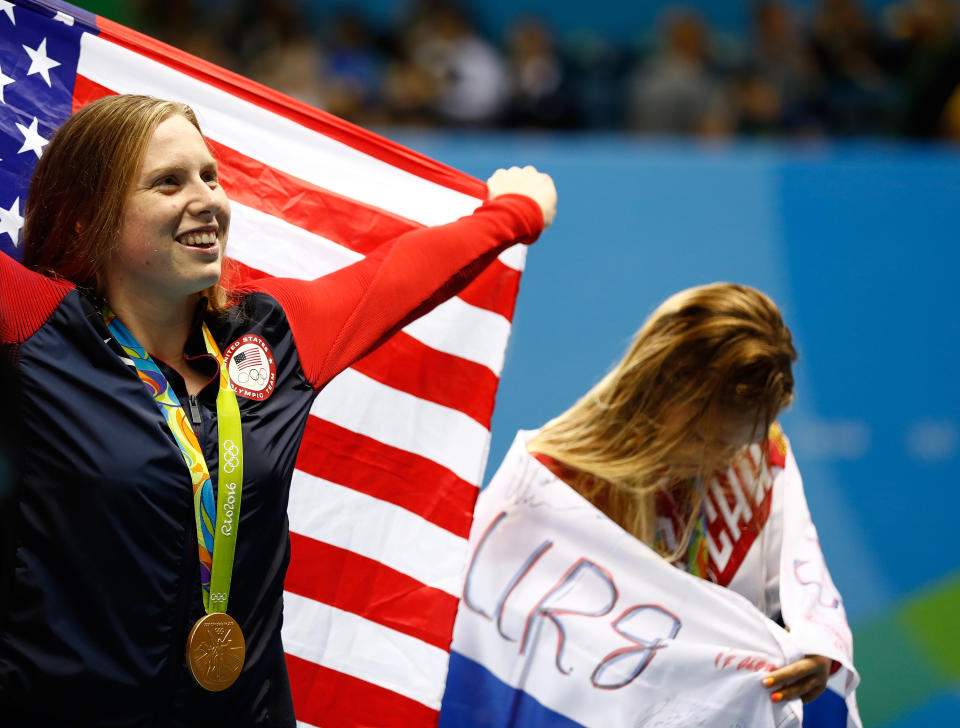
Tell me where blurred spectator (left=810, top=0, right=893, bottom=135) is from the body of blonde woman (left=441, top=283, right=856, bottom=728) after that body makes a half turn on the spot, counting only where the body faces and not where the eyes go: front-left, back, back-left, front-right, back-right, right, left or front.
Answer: front-right

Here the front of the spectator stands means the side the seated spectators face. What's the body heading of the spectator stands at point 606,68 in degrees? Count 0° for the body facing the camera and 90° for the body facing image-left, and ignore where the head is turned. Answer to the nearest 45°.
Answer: approximately 0°

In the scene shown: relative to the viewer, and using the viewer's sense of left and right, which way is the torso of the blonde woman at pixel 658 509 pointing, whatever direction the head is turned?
facing the viewer and to the right of the viewer

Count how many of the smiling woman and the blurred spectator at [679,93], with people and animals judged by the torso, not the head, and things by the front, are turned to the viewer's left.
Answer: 0

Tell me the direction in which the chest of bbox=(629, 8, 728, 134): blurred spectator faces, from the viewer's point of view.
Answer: toward the camera

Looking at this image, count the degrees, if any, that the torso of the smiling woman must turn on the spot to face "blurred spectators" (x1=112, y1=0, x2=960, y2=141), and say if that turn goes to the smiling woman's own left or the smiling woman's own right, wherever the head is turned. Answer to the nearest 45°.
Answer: approximately 135° to the smiling woman's own left

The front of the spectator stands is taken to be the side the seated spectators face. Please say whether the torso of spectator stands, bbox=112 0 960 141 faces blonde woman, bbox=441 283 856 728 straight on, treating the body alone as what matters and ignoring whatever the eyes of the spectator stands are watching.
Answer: yes

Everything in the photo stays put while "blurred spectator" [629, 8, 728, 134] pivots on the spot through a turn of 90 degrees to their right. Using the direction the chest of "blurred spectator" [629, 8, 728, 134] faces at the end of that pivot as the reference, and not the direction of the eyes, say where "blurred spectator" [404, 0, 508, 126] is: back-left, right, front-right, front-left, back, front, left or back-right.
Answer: front

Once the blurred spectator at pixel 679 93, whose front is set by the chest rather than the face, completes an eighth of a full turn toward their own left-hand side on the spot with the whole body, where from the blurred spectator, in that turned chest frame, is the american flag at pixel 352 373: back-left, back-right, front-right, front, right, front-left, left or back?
front-right

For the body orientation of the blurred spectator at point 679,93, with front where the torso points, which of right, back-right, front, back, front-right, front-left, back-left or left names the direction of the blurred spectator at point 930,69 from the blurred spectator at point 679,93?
left

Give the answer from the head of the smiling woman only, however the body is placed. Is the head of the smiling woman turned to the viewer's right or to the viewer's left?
to the viewer's right
